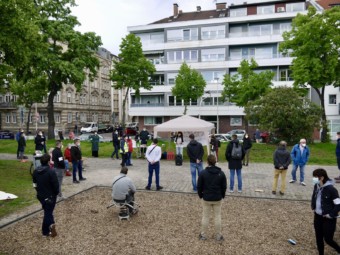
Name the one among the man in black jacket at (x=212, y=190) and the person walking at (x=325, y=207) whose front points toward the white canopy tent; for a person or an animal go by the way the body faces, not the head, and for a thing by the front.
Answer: the man in black jacket

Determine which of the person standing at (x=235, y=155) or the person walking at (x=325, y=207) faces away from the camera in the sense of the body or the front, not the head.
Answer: the person standing at (x=235, y=155)

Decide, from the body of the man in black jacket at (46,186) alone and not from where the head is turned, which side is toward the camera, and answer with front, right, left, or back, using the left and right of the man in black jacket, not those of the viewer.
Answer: back

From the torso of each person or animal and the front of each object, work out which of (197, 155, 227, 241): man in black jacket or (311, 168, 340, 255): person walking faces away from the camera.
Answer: the man in black jacket

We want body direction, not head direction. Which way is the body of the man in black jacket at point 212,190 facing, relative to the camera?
away from the camera

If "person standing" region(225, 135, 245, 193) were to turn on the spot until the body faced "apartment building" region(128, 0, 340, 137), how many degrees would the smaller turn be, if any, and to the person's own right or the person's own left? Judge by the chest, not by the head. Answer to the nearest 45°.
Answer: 0° — they already face it

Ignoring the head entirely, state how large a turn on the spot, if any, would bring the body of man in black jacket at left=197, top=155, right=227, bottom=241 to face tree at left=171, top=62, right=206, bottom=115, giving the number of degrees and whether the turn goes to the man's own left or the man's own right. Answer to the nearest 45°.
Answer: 0° — they already face it

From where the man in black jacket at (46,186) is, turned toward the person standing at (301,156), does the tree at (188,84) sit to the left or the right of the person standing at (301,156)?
left

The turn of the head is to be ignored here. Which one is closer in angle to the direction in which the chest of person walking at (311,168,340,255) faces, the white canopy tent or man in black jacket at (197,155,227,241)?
the man in black jacket

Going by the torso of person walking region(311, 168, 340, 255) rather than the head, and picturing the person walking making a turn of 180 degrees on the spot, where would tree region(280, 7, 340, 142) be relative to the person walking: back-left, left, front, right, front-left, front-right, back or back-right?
front-left

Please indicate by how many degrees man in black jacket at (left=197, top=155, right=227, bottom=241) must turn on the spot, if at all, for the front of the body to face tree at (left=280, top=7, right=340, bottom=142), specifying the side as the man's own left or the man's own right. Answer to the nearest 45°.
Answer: approximately 45° to the man's own right

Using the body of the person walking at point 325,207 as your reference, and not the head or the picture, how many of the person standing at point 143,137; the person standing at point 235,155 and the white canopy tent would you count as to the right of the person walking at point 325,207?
3

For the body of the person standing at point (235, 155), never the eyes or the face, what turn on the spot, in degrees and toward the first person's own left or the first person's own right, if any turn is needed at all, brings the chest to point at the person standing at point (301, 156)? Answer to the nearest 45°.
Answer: approximately 45° to the first person's own right
